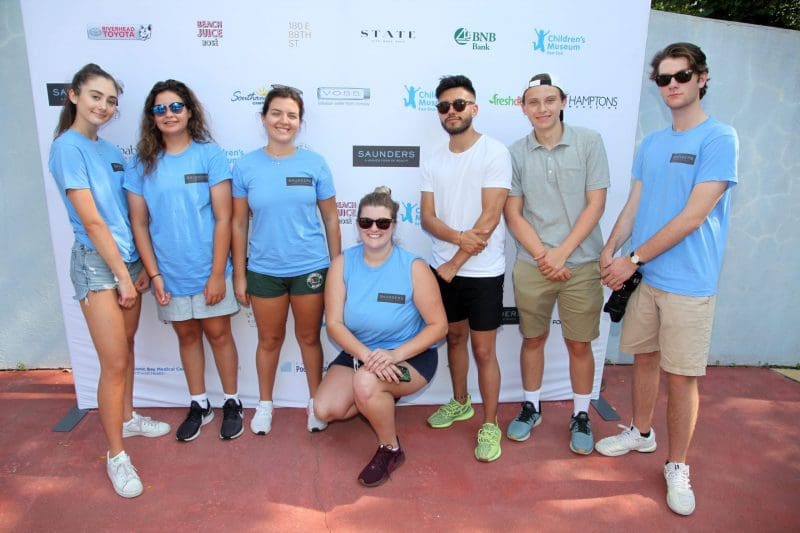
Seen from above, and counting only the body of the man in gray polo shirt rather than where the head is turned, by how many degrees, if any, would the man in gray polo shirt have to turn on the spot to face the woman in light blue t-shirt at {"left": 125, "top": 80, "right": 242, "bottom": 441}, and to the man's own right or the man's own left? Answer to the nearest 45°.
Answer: approximately 90° to the man's own right

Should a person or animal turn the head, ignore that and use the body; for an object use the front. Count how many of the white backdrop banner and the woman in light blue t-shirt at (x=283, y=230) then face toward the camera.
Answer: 2

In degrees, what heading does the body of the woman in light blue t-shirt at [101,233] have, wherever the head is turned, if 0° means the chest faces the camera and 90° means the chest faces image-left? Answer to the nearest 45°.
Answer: approximately 315°

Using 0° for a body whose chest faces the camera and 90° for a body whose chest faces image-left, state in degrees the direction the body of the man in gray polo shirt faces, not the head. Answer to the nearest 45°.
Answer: approximately 0°

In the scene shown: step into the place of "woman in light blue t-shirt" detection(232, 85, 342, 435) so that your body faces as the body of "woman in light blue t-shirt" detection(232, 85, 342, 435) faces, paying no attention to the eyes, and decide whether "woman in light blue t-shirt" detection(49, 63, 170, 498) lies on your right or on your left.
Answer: on your right
